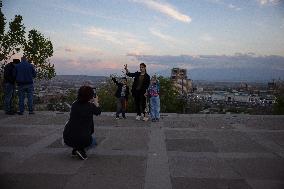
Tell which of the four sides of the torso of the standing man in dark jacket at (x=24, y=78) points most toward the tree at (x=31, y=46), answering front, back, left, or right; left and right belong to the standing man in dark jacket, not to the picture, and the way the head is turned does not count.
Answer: front

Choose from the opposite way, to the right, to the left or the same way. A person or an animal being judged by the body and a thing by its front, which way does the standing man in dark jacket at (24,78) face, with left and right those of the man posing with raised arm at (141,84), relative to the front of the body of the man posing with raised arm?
the opposite way

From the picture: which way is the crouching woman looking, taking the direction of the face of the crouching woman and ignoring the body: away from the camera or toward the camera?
away from the camera

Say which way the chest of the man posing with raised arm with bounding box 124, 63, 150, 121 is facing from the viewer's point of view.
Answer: toward the camera

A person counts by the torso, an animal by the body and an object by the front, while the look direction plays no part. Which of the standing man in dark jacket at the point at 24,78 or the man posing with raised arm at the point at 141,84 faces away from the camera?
the standing man in dark jacket

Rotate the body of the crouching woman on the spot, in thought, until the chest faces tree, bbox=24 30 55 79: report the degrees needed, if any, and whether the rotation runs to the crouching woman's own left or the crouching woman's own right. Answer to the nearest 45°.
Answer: approximately 45° to the crouching woman's own left

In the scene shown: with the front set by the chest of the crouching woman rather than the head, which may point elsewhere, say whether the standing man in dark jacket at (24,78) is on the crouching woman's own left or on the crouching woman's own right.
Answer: on the crouching woman's own left

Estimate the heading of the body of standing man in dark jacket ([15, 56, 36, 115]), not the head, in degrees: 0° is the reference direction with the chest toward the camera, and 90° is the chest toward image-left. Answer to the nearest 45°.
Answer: approximately 180°

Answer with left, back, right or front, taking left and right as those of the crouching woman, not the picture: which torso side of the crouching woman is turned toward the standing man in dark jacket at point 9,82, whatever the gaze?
left

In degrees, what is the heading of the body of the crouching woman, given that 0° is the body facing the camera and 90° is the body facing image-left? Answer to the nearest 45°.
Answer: approximately 225°
